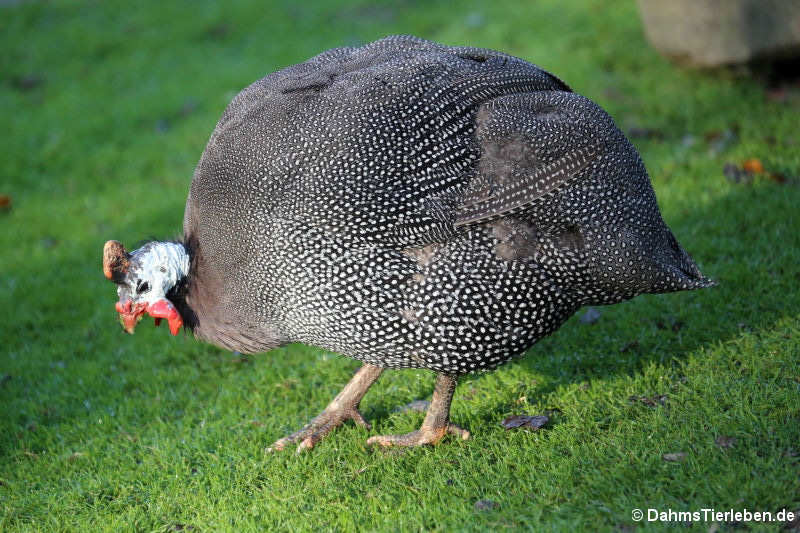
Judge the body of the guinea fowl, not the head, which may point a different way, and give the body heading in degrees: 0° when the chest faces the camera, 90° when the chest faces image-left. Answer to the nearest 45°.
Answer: approximately 90°

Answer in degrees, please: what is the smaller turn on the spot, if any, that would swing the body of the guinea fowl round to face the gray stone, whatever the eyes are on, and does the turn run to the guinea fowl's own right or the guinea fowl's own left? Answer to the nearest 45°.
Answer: approximately 135° to the guinea fowl's own right
